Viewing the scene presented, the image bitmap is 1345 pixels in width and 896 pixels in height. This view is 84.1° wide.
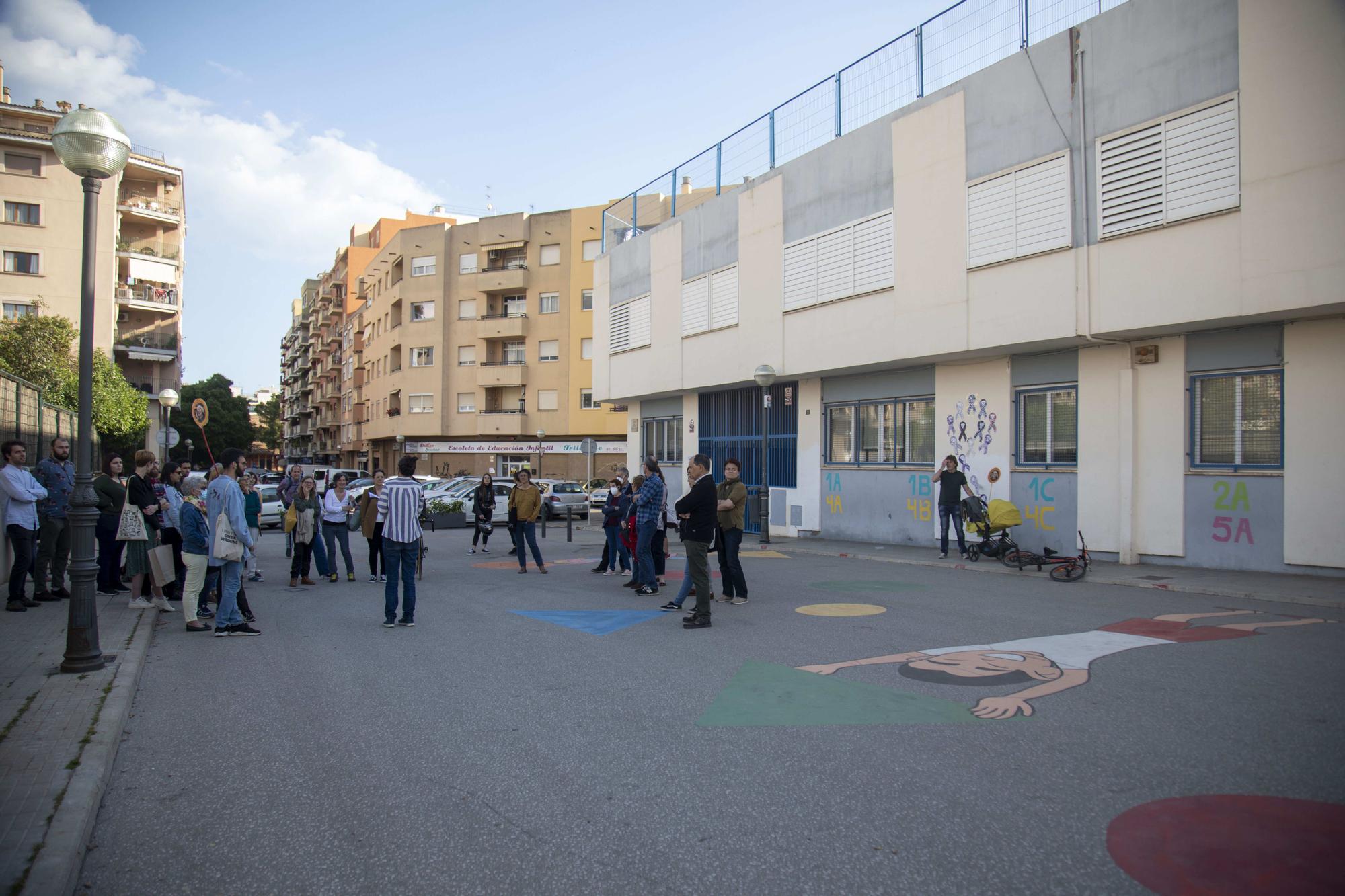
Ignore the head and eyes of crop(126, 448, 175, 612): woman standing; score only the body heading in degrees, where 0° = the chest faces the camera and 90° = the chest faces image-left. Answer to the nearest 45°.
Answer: approximately 270°

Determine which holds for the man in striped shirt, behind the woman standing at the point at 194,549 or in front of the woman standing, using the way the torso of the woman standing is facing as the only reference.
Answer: in front

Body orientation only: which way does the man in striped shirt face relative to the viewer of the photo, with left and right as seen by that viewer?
facing away from the viewer

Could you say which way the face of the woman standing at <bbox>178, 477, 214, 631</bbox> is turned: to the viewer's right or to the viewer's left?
to the viewer's right

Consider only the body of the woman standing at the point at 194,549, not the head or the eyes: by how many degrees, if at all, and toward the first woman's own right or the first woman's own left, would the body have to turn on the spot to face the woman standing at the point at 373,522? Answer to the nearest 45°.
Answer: approximately 45° to the first woman's own left

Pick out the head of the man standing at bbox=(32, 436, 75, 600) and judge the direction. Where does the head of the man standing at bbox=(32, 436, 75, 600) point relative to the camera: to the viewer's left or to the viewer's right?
to the viewer's right

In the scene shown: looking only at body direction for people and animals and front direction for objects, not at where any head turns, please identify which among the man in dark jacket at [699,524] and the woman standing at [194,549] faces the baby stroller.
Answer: the woman standing

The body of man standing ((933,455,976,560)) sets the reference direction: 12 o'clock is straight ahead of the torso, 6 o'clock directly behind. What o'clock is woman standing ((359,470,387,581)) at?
The woman standing is roughly at 2 o'clock from the man standing.

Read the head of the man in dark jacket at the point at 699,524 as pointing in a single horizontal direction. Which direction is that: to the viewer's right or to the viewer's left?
to the viewer's left

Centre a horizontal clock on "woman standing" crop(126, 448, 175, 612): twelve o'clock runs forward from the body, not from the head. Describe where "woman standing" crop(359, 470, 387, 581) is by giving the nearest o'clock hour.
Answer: "woman standing" crop(359, 470, 387, 581) is roughly at 11 o'clock from "woman standing" crop(126, 448, 175, 612).

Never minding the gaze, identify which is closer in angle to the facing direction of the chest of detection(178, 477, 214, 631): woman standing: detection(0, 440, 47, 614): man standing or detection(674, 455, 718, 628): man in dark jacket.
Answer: the man in dark jacket

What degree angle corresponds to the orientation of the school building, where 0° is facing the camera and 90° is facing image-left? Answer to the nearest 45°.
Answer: approximately 45°

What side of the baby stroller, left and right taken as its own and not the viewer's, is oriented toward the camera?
right

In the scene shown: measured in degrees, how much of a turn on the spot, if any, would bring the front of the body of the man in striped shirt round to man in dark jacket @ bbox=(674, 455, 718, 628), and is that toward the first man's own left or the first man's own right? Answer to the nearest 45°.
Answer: approximately 90° to the first man's own right

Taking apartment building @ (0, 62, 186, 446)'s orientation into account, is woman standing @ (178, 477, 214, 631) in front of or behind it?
in front

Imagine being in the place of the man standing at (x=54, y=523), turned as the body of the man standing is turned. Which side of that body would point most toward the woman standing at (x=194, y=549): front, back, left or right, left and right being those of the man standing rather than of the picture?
front

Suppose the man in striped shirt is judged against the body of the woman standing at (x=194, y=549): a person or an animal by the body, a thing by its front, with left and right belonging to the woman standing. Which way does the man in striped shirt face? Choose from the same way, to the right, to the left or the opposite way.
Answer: to the left

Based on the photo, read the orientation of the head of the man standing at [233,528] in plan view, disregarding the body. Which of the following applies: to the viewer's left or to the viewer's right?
to the viewer's right
